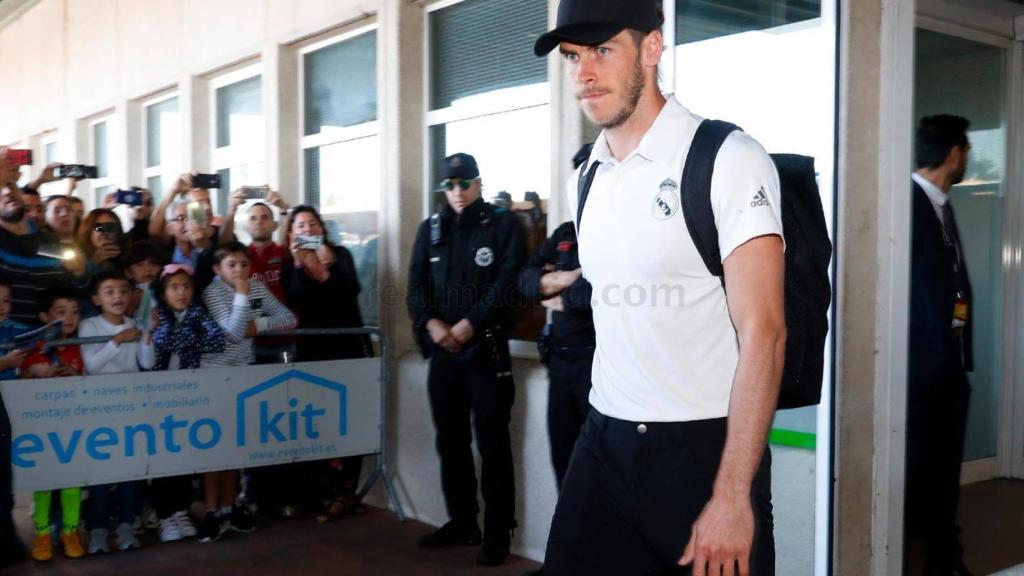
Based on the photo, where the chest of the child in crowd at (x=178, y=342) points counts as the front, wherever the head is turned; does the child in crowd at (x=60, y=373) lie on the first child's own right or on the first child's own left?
on the first child's own right

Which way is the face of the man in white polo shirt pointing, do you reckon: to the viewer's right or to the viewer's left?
to the viewer's left

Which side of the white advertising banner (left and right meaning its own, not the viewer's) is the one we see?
front

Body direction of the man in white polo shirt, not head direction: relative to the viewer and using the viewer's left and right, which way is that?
facing the viewer and to the left of the viewer

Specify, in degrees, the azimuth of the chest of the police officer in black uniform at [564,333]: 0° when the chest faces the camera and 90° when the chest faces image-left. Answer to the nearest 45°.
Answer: approximately 45°

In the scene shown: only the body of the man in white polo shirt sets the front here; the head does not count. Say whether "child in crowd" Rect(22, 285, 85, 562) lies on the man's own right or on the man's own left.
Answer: on the man's own right

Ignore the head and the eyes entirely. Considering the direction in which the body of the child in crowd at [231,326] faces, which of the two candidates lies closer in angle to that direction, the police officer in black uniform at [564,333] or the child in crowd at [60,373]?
the police officer in black uniform

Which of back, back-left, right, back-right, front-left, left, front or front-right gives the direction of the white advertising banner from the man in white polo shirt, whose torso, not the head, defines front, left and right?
right

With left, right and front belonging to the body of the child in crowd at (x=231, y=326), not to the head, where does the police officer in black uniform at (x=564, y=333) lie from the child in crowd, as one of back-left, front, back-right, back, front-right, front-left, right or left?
front-left

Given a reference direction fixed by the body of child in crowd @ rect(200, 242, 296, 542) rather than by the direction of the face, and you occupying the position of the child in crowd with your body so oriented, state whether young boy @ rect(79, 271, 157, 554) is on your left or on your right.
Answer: on your right

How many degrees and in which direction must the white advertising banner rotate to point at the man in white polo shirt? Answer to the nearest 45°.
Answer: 0° — it already faces them

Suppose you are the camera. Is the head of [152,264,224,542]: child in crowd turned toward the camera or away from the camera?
toward the camera

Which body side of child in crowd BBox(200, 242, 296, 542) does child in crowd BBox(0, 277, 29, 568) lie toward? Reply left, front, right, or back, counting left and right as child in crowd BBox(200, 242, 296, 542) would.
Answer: right

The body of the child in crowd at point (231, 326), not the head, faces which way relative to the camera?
toward the camera

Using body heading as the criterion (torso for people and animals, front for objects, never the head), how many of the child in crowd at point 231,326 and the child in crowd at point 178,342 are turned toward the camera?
2
